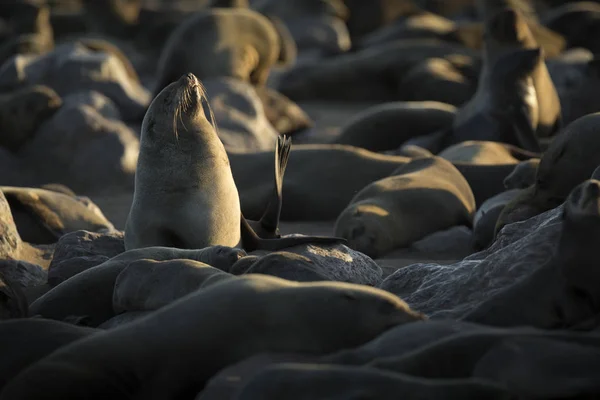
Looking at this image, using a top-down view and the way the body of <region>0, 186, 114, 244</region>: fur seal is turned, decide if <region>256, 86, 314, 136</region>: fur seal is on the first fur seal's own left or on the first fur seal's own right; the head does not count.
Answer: on the first fur seal's own left

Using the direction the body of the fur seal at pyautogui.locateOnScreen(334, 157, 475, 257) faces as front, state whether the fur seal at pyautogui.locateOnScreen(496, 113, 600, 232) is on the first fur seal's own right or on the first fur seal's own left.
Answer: on the first fur seal's own left

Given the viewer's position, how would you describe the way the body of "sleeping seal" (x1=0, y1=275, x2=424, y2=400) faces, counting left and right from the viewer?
facing to the right of the viewer

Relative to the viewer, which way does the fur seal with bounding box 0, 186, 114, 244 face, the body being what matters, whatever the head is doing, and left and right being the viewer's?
facing to the right of the viewer

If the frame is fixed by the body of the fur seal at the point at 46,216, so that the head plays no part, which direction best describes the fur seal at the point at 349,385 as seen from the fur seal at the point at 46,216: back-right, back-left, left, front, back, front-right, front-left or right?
right
